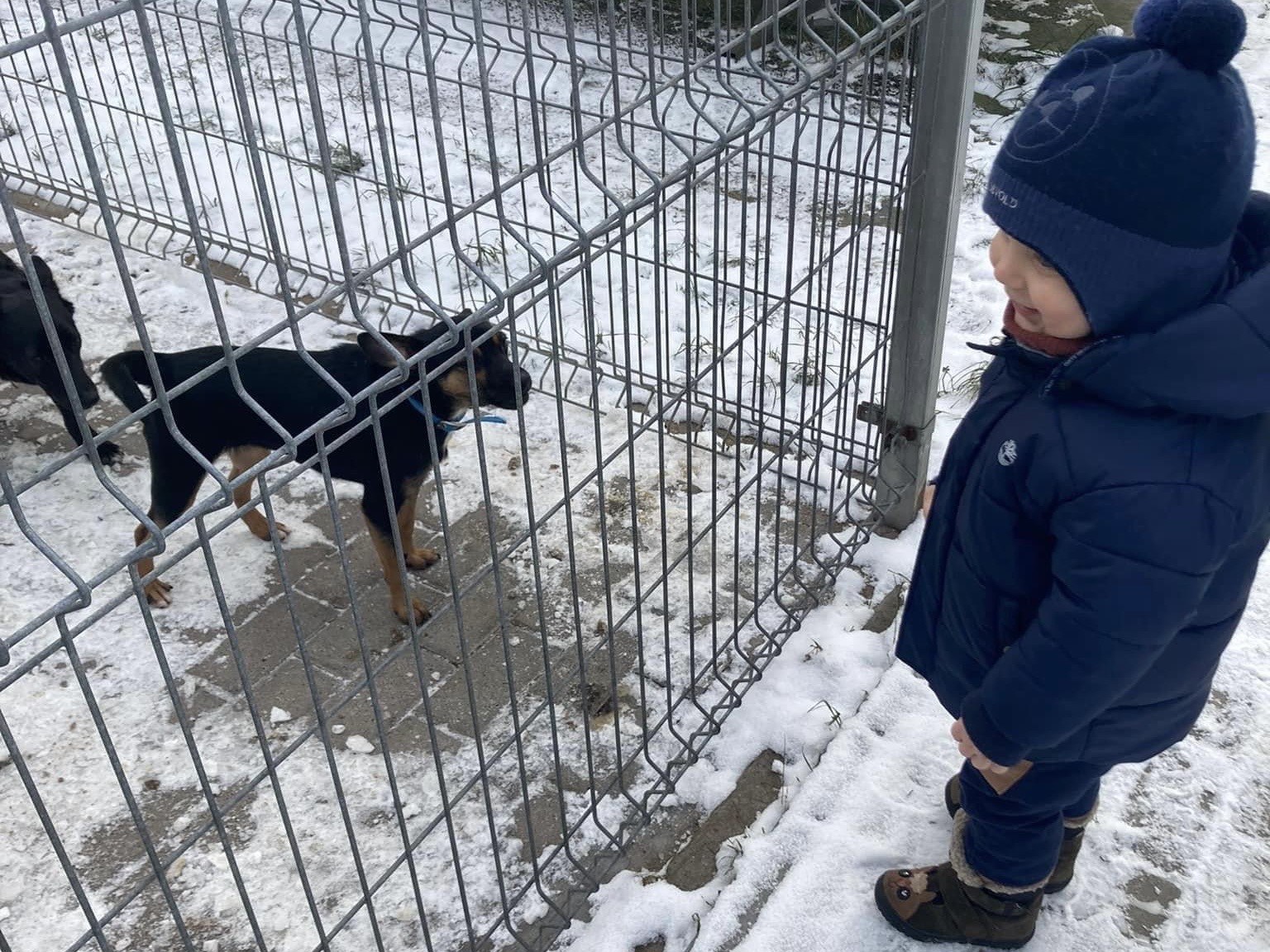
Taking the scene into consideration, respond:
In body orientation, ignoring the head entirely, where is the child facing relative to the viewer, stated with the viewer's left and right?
facing to the left of the viewer

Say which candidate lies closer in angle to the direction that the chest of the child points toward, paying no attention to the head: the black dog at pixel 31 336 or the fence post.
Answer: the black dog

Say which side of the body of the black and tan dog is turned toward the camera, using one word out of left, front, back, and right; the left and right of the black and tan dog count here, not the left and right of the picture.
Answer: right

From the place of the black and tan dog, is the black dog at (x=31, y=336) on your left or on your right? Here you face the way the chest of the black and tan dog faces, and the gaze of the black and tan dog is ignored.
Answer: on your left

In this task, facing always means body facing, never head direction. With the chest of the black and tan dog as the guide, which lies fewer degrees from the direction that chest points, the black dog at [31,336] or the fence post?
the fence post

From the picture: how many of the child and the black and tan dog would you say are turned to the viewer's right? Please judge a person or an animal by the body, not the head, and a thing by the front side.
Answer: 1
